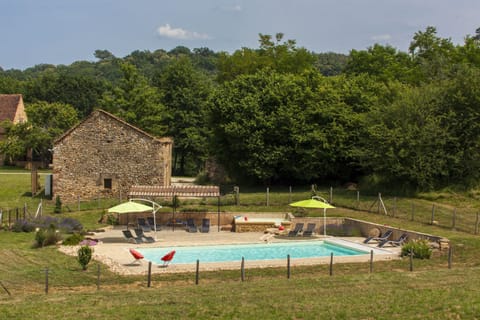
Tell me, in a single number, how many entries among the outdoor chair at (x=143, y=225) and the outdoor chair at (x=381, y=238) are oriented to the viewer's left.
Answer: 1

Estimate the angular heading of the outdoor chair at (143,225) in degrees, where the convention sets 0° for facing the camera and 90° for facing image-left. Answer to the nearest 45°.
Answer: approximately 315°

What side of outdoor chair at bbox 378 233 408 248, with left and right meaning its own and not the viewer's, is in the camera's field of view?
left

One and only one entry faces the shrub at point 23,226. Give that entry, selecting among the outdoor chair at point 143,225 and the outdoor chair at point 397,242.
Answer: the outdoor chair at point 397,242

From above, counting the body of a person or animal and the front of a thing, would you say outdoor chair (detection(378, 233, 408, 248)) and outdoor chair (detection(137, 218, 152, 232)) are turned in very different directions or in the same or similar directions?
very different directions

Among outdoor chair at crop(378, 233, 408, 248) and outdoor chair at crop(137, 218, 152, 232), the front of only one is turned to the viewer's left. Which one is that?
outdoor chair at crop(378, 233, 408, 248)

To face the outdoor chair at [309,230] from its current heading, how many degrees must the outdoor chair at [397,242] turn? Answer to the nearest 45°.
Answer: approximately 45° to its right

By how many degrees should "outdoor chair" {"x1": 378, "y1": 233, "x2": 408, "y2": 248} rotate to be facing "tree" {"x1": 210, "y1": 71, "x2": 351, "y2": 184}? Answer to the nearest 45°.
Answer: approximately 45° to its right

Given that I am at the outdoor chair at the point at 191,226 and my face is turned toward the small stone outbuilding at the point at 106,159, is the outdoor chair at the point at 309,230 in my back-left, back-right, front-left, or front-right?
back-right

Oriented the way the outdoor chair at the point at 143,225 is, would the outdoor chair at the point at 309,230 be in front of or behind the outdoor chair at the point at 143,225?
in front

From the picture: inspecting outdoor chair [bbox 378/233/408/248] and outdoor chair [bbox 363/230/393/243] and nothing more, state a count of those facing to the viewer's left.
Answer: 2

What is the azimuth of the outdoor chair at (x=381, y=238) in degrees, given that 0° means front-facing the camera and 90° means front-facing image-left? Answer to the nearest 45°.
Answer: approximately 90°

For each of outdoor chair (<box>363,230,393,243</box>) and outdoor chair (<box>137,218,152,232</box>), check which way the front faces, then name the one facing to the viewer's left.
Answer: outdoor chair (<box>363,230,393,243</box>)

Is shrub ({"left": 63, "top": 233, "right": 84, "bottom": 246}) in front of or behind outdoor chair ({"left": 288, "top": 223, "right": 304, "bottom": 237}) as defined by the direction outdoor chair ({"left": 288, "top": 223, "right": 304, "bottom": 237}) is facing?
in front

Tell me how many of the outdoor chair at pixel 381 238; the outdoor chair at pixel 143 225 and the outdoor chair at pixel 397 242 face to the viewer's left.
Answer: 2
